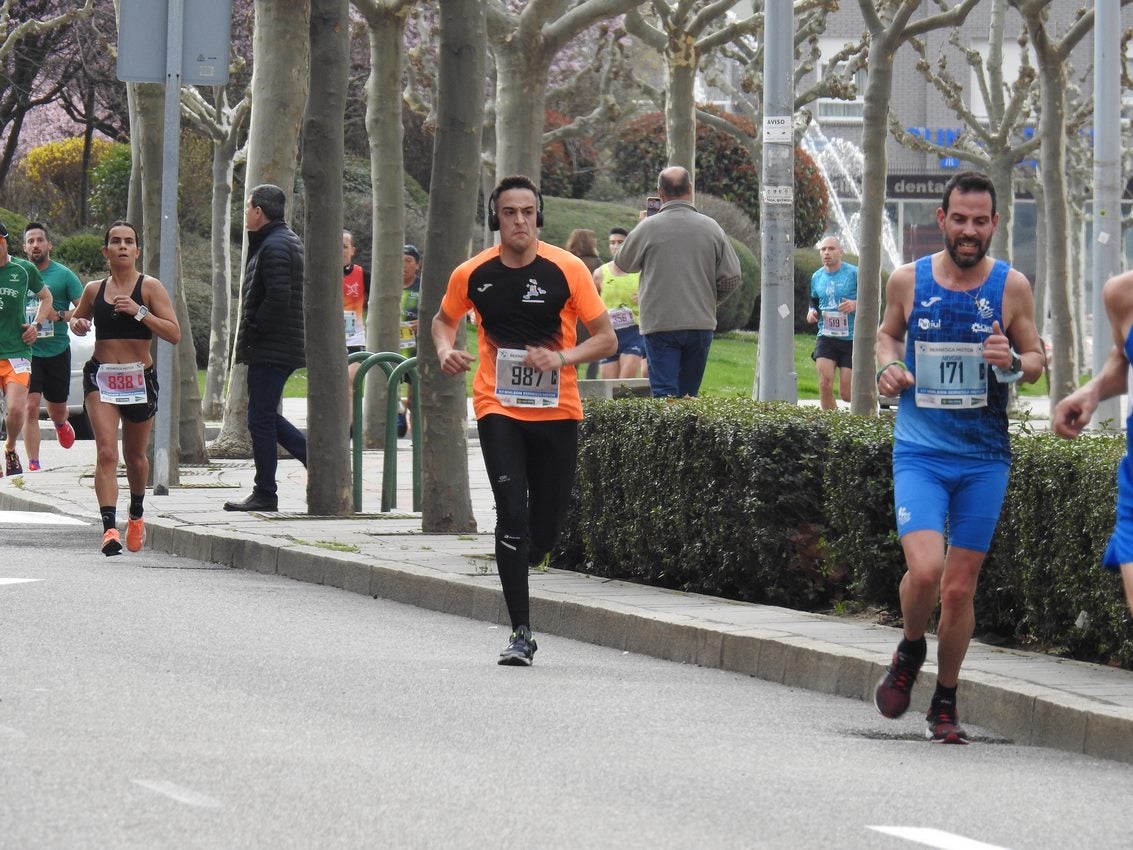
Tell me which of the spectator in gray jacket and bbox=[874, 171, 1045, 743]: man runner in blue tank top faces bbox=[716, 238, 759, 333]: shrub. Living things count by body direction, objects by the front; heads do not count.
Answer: the spectator in gray jacket

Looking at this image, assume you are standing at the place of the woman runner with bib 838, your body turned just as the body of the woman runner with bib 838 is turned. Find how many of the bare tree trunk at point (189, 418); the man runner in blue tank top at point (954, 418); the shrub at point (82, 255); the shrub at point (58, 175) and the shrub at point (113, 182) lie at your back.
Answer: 4

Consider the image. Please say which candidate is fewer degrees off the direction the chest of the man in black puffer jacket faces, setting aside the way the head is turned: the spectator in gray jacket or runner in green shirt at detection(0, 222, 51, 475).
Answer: the runner in green shirt

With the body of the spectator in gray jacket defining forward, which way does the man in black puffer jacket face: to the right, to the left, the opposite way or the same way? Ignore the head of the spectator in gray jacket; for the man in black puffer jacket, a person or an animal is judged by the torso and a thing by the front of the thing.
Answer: to the left

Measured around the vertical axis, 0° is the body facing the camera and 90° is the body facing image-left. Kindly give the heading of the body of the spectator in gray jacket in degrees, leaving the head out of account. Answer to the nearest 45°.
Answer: approximately 180°

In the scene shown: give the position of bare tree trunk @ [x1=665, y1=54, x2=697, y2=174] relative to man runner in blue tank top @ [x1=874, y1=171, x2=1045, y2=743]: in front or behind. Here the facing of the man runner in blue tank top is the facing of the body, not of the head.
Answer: behind

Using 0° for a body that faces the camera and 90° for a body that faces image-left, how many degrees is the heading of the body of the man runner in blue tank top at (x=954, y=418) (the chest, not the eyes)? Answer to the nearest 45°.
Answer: approximately 0°

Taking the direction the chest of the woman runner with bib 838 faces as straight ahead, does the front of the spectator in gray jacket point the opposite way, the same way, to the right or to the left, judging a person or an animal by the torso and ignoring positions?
the opposite way

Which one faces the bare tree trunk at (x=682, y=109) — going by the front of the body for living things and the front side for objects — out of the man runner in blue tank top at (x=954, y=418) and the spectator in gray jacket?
the spectator in gray jacket

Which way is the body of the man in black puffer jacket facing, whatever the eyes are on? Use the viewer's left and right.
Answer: facing to the left of the viewer
